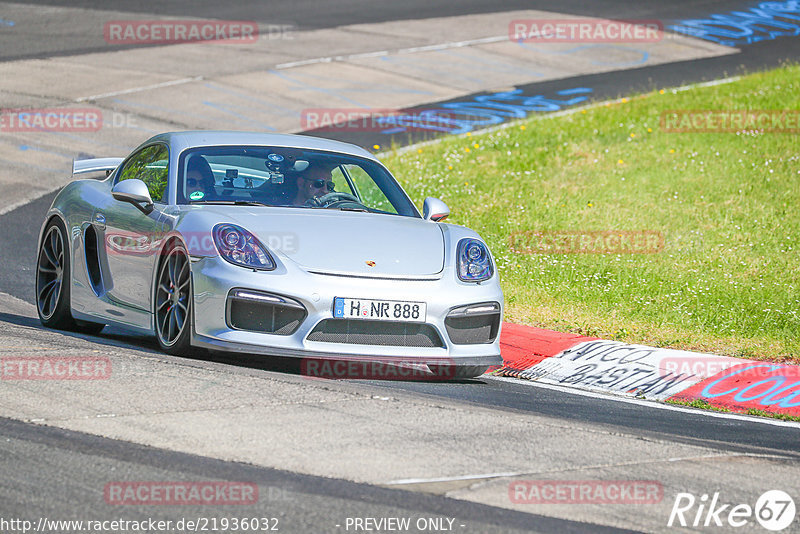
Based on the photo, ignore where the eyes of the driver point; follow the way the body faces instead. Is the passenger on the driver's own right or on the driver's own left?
on the driver's own right

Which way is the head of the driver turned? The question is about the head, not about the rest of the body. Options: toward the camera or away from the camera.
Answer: toward the camera
